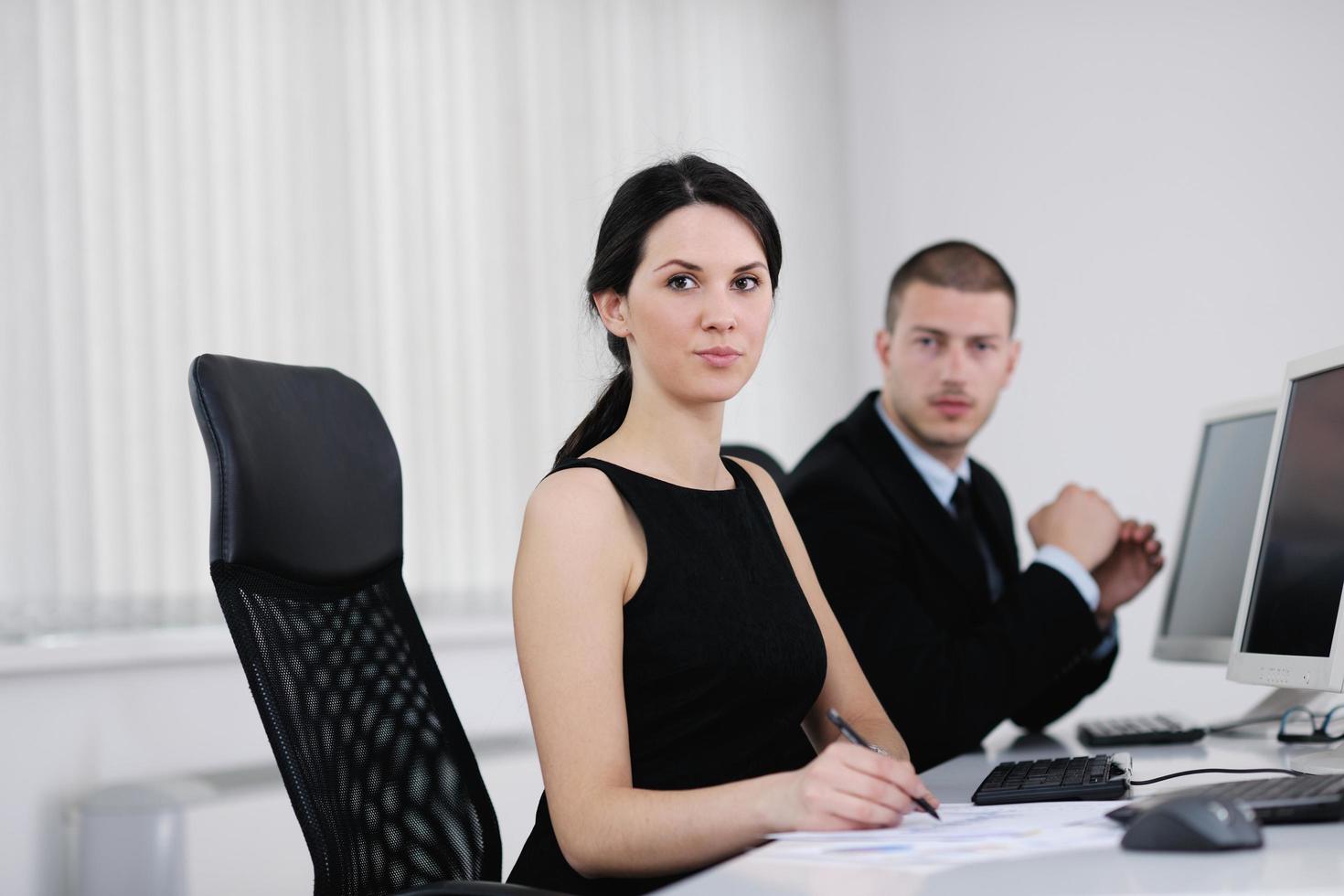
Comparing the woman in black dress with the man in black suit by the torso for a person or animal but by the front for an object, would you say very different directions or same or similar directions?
same or similar directions

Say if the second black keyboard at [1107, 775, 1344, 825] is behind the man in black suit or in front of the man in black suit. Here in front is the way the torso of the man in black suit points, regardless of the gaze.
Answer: in front

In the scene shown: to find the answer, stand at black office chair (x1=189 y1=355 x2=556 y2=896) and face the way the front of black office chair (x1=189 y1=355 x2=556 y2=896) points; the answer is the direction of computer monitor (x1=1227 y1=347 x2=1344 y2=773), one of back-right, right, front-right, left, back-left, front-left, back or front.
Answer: front-left

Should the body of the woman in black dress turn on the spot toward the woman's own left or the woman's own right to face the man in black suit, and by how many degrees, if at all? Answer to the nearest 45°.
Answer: approximately 90° to the woman's own left

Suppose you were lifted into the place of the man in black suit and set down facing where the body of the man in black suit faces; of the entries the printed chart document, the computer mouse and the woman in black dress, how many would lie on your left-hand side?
0

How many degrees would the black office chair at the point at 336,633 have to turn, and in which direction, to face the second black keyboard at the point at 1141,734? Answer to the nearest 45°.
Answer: approximately 45° to its left

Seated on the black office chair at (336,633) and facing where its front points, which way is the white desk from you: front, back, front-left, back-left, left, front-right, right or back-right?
front

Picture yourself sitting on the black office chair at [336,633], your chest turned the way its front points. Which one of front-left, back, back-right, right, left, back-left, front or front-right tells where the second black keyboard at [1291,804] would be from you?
front

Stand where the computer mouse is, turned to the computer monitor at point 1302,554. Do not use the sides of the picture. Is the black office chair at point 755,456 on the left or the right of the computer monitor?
left

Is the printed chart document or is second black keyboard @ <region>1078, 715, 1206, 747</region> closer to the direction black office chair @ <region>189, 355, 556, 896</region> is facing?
the printed chart document

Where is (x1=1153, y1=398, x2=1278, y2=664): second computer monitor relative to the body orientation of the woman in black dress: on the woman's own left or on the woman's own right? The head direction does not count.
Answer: on the woman's own left

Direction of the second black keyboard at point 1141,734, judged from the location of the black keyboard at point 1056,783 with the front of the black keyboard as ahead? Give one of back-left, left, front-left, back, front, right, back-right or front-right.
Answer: right
